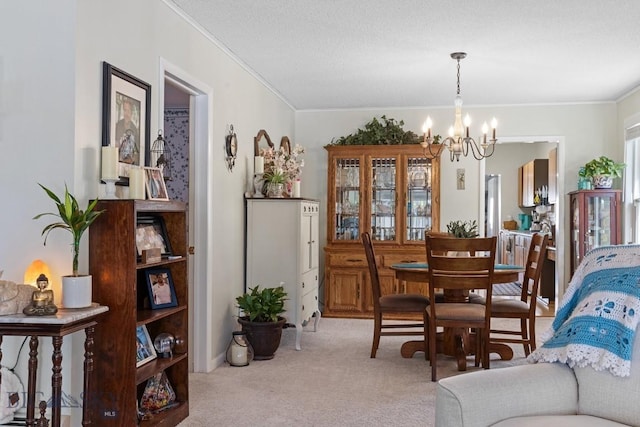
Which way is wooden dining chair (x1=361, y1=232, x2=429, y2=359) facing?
to the viewer's right

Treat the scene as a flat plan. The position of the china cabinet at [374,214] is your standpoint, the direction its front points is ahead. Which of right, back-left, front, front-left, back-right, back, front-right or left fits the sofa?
front

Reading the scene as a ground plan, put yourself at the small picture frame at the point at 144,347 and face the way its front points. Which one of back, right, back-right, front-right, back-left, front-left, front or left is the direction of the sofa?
front

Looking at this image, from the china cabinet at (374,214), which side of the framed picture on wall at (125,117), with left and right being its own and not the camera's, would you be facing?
left

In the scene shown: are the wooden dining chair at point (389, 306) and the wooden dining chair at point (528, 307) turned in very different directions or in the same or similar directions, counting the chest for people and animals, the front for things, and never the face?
very different directions

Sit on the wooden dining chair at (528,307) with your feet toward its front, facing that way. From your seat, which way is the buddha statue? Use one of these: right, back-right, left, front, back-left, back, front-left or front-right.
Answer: front-left

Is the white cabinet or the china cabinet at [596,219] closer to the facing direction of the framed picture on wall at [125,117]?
the china cabinet

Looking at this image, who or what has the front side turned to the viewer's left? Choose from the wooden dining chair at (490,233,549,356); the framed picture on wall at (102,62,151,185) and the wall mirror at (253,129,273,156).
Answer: the wooden dining chair

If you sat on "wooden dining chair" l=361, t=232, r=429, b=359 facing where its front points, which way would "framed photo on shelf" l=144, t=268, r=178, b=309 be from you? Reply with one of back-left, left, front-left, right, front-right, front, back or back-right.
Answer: back-right

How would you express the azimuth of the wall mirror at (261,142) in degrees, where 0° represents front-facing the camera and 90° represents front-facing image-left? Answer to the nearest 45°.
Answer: approximately 315°

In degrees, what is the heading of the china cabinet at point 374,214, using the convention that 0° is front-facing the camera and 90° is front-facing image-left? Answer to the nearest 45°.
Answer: approximately 0°

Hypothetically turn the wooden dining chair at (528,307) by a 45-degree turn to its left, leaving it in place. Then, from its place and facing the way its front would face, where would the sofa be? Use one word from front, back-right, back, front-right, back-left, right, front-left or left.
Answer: front-left

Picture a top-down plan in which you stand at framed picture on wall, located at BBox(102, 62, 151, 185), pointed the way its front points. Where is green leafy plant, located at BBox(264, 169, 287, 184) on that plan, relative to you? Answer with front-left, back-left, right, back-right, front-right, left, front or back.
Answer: left
